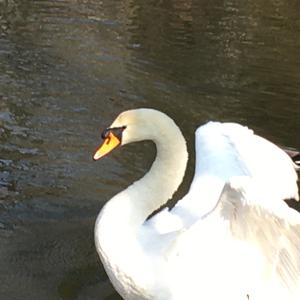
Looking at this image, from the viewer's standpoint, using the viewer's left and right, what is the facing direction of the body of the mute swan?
facing to the left of the viewer
